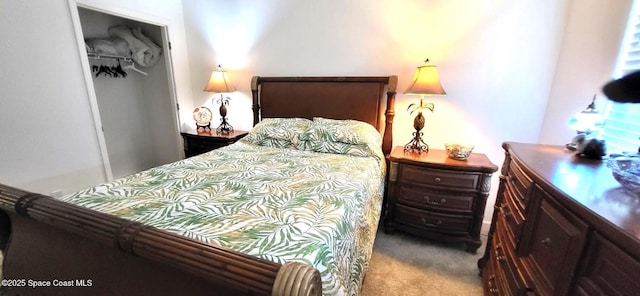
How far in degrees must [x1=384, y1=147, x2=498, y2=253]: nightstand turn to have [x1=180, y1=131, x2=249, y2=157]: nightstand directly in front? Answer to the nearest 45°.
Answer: approximately 90° to its right

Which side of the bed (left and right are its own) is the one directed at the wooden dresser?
left

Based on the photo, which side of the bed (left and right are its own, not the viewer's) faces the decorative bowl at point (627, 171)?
left

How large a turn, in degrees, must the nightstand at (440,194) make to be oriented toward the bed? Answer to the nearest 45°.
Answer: approximately 45° to its right

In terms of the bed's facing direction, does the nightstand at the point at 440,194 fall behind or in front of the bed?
behind

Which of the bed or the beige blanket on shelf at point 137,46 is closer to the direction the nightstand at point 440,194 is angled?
the bed

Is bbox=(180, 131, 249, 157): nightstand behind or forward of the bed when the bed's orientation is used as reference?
behind

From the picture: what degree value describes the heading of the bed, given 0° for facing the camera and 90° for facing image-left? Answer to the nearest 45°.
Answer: approximately 45°
